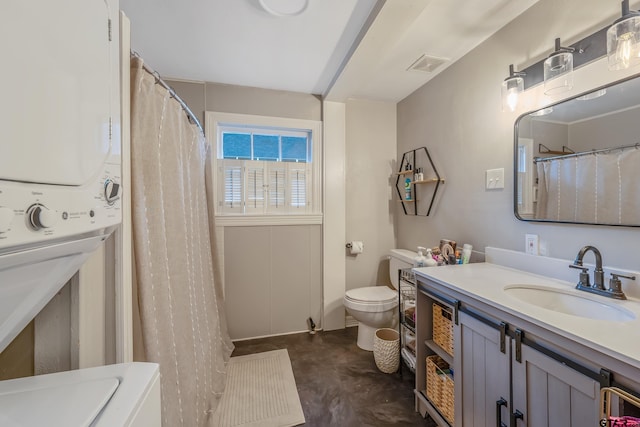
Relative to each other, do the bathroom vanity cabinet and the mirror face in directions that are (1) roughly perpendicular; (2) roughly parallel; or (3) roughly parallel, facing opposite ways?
roughly parallel

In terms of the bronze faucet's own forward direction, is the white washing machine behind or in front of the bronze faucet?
in front

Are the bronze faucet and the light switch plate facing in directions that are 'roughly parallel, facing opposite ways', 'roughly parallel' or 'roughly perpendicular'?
roughly parallel

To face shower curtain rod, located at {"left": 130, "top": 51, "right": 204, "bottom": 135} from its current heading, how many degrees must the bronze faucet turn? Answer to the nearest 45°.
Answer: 0° — it already faces it

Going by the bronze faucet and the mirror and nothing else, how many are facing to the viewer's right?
0

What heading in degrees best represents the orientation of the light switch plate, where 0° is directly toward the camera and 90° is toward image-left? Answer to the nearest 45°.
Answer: approximately 45°

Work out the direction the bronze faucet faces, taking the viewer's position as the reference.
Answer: facing the viewer and to the left of the viewer

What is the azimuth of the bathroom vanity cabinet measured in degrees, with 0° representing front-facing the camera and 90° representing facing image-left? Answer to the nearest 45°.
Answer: approximately 45°

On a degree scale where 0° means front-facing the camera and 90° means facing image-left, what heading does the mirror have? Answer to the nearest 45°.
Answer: approximately 45°

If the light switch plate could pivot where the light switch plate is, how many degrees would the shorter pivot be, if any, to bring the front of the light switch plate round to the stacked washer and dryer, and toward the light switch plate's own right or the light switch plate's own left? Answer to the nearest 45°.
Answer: approximately 45° to the light switch plate's own left

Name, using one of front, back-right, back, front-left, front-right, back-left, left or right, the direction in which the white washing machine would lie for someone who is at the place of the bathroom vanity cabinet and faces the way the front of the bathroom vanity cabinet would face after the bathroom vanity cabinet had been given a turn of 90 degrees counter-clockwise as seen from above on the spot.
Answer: right

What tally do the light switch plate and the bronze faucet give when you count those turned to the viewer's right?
0

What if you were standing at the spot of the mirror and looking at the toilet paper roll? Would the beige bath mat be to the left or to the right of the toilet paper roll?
left

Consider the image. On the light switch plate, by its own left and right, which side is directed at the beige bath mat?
front
